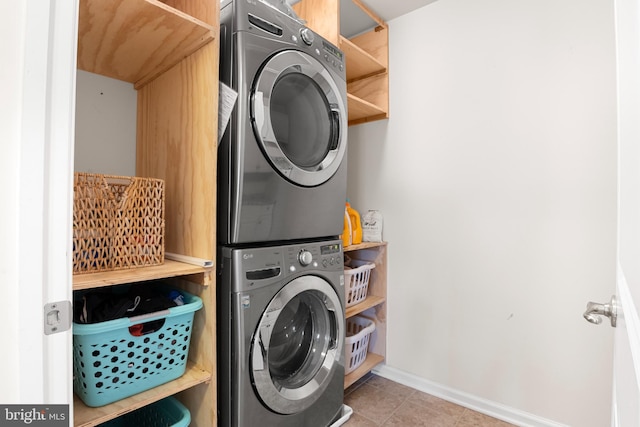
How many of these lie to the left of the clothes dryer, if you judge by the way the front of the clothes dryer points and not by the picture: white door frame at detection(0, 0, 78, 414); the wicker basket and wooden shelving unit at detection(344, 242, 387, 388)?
1

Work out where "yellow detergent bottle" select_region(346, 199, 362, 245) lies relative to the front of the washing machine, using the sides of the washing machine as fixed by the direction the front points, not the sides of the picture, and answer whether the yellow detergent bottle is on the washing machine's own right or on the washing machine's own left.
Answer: on the washing machine's own left

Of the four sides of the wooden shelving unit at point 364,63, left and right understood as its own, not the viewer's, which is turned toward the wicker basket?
right

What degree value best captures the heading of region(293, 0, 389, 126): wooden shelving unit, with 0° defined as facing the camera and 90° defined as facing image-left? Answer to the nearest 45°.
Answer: approximately 315°

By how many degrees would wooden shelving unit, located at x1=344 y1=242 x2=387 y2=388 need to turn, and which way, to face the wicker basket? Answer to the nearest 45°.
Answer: approximately 90° to its right

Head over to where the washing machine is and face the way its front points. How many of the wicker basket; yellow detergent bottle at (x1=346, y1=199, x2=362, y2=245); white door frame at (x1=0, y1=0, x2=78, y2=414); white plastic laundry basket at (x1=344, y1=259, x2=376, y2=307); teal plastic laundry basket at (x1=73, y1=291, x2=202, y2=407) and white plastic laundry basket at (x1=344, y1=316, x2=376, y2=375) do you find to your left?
3

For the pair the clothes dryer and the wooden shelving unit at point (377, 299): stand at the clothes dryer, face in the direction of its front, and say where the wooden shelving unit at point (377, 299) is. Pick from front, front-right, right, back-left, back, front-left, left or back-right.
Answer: left

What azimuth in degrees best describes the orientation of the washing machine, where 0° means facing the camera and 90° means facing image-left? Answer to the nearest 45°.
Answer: approximately 315°
